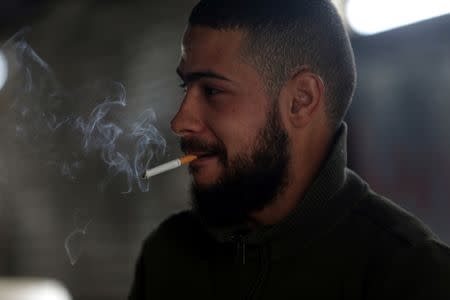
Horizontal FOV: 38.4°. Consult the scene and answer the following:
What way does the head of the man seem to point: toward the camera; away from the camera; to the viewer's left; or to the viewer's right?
to the viewer's left

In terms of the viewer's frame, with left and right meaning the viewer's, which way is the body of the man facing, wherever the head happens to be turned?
facing the viewer and to the left of the viewer
